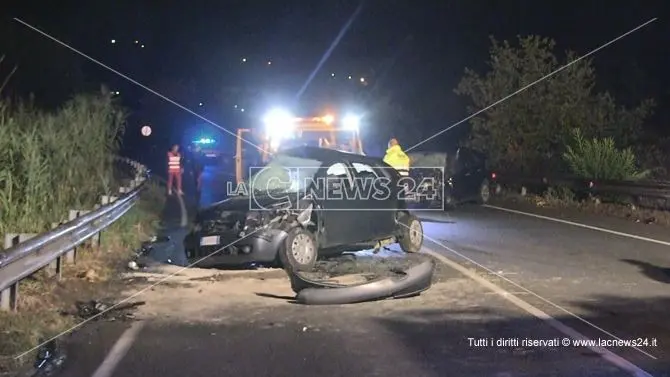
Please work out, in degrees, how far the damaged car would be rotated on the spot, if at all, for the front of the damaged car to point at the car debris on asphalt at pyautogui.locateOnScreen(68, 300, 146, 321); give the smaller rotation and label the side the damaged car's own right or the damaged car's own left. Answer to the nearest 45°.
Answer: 0° — it already faces it

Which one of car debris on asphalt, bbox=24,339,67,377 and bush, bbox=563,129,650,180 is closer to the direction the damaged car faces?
the car debris on asphalt

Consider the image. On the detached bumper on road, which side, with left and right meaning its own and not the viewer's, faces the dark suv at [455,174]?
back

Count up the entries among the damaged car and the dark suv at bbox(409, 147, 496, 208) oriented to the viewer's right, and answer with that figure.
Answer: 0

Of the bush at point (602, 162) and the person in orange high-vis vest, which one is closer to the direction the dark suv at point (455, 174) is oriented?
the person in orange high-vis vest

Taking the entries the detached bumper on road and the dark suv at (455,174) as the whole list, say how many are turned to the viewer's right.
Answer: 0
